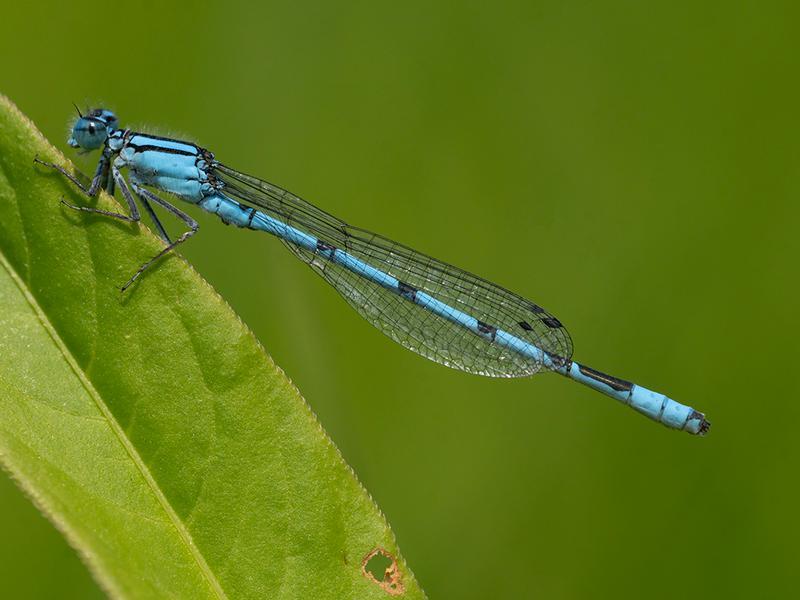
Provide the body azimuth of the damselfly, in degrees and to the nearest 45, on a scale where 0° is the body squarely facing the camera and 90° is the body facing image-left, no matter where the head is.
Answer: approximately 90°
